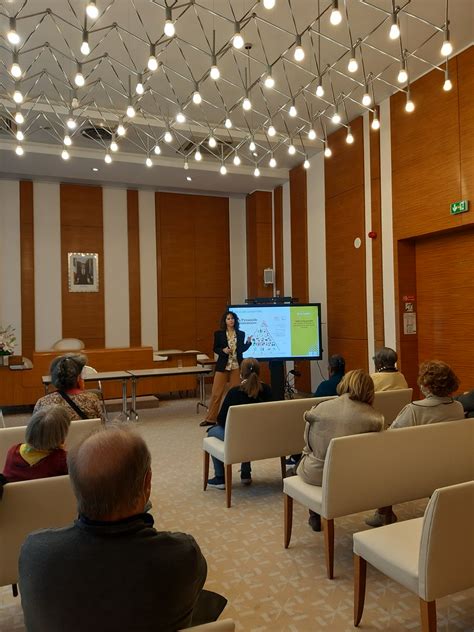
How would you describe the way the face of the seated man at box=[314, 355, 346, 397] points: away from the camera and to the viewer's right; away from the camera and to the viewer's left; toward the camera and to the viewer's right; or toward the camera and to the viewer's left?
away from the camera and to the viewer's left

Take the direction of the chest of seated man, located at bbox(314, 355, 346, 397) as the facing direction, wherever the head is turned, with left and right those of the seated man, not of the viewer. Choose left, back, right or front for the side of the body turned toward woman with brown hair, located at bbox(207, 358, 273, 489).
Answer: left

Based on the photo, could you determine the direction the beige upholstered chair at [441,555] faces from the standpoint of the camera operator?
facing away from the viewer and to the left of the viewer

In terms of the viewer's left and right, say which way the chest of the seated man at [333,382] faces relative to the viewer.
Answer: facing away from the viewer and to the left of the viewer

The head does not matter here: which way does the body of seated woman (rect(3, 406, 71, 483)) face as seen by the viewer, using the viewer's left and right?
facing away from the viewer and to the right of the viewer

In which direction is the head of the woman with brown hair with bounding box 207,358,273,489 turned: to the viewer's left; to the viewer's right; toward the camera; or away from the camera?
away from the camera

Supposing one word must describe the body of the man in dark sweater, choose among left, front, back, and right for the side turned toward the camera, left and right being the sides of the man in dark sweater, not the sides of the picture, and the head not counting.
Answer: back

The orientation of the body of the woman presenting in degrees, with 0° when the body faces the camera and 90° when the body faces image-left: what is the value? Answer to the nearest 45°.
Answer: approximately 0°

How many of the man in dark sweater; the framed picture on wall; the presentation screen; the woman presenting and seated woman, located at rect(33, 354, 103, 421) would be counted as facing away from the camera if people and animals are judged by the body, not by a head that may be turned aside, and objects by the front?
2

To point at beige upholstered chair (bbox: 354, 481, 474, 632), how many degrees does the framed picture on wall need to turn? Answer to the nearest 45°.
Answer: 0° — it already faces it

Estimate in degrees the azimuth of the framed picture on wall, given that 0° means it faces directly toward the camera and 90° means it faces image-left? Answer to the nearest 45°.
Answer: approximately 0°
